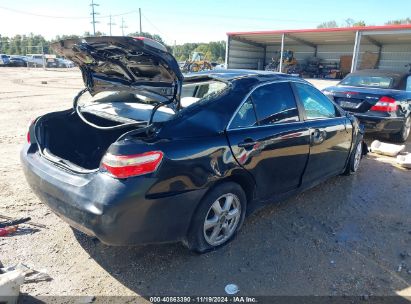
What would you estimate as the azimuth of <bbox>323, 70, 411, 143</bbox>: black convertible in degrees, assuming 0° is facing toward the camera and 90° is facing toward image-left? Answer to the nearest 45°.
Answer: approximately 225°

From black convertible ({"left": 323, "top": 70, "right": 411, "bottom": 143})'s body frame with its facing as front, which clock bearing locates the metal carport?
The metal carport is roughly at 10 o'clock from the black convertible.

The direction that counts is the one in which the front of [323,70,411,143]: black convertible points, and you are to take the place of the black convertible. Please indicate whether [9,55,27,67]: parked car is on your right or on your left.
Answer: on your left

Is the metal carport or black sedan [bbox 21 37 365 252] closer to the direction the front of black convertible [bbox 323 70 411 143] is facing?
the metal carport

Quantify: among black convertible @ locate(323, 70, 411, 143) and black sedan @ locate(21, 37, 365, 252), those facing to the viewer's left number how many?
0

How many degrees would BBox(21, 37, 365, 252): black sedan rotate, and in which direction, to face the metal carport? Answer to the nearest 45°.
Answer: approximately 45° to its left

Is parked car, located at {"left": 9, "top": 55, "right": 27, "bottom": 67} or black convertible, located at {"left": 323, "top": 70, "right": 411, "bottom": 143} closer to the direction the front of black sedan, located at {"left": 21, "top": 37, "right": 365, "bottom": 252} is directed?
the black convertible

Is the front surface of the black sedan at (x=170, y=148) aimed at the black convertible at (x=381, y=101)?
yes

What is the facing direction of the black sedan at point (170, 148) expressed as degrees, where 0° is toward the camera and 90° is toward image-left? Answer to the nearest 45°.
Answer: approximately 225°

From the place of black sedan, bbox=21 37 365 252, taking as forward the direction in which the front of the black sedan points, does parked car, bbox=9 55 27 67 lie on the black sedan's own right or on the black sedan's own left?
on the black sedan's own left

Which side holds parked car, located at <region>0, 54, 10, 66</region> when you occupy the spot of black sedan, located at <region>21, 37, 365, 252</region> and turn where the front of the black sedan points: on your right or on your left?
on your left

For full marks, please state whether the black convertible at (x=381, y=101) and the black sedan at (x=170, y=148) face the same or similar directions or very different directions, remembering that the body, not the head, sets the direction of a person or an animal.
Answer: same or similar directions

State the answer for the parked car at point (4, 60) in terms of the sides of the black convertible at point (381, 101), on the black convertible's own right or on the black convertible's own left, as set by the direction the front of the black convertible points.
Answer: on the black convertible's own left
